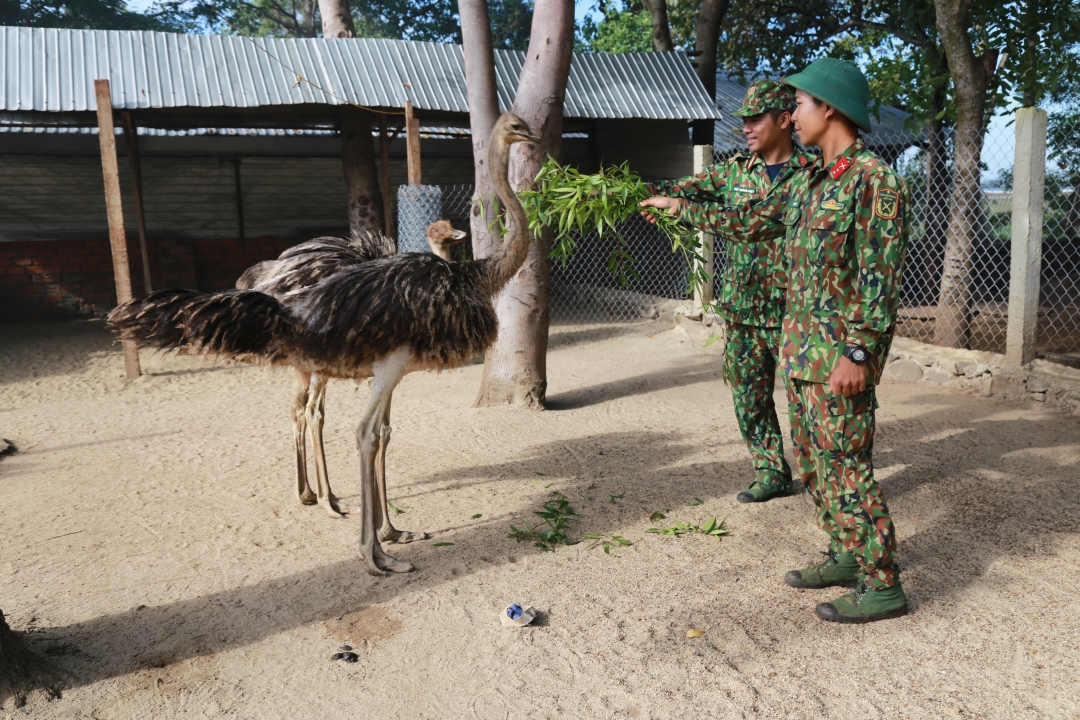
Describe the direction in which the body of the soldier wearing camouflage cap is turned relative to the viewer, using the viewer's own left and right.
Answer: facing the viewer and to the left of the viewer

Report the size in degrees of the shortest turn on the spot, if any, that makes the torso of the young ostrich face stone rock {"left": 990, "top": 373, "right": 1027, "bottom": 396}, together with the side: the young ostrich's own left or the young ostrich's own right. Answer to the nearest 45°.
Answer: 0° — it already faces it

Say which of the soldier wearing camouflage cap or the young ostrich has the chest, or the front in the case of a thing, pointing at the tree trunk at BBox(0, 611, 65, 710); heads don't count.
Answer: the soldier wearing camouflage cap

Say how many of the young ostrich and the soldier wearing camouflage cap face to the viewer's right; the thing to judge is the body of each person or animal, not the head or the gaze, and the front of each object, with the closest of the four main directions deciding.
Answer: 1

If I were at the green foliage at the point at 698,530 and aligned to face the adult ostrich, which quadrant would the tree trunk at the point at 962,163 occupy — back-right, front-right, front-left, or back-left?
back-right

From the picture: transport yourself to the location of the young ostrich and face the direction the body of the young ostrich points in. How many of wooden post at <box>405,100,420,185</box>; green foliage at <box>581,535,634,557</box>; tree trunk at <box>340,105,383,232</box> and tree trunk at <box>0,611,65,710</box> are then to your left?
2

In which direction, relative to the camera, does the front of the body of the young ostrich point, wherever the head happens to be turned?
to the viewer's right

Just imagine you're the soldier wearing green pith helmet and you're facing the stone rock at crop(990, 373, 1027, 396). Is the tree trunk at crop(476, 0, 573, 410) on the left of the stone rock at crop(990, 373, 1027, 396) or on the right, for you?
left

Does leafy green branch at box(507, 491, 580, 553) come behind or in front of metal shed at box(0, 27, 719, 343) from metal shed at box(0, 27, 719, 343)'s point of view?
in front

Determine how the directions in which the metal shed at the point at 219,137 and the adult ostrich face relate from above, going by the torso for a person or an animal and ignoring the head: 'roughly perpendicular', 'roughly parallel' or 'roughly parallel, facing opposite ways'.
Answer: roughly perpendicular

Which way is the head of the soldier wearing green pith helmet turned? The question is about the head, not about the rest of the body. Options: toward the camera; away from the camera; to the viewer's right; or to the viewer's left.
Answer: to the viewer's left

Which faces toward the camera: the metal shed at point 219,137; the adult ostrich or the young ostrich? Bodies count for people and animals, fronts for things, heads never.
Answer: the metal shed

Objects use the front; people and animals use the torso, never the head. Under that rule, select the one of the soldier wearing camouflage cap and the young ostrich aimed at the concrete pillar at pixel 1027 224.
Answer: the young ostrich

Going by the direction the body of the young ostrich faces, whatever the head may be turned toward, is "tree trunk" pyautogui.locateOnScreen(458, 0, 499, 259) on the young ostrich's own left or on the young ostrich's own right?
on the young ostrich's own left

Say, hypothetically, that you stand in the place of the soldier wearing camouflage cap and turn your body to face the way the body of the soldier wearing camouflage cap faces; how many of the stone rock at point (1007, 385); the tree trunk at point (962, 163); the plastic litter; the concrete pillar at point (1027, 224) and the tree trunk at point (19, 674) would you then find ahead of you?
2

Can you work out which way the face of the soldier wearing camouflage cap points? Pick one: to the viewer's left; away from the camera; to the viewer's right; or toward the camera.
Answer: to the viewer's left

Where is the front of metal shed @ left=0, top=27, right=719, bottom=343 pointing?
toward the camera

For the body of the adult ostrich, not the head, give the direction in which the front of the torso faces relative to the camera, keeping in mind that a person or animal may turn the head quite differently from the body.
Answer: to the viewer's right

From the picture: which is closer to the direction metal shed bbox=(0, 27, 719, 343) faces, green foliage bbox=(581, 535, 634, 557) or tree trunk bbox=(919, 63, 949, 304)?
the green foliage
